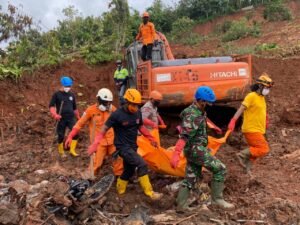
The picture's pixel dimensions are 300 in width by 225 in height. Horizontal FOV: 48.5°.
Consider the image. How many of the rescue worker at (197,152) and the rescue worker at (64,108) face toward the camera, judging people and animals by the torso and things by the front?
1

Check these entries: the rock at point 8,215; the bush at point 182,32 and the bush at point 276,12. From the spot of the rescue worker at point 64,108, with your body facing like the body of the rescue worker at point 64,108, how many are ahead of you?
1

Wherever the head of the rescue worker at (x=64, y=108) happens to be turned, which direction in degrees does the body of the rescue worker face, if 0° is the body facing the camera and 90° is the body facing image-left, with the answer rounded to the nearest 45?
approximately 0°

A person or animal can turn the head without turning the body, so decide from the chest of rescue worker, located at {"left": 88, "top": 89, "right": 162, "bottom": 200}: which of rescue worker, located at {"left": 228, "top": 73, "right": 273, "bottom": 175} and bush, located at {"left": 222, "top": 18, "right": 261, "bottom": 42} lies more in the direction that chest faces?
the rescue worker

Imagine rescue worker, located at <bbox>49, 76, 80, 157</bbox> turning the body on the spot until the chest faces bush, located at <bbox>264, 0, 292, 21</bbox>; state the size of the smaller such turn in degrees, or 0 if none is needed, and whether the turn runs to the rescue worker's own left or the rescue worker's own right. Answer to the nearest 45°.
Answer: approximately 135° to the rescue worker's own left

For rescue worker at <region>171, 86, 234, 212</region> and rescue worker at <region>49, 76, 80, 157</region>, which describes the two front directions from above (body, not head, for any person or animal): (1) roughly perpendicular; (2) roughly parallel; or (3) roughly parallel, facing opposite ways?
roughly perpendicular

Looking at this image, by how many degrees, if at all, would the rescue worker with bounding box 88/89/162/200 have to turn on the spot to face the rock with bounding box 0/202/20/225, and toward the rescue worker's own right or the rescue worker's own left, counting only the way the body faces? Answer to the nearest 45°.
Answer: approximately 90° to the rescue worker's own right

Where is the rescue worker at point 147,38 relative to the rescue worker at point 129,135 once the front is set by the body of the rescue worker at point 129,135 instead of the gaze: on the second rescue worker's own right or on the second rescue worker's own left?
on the second rescue worker's own left
